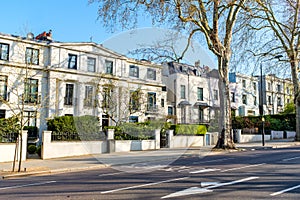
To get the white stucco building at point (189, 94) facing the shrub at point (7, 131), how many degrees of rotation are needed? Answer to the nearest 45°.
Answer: approximately 45° to its right

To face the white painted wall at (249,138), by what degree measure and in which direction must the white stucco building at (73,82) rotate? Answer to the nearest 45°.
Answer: approximately 45° to its left

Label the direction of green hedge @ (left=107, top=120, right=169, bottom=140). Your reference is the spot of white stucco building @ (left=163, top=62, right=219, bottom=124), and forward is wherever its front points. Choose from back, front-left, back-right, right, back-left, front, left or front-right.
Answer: front-right

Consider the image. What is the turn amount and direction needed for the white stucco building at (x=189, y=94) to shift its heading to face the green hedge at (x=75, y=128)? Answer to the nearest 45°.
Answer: approximately 45° to its right

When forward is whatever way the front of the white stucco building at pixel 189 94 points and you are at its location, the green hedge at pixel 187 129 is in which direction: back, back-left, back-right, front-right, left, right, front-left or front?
front-right

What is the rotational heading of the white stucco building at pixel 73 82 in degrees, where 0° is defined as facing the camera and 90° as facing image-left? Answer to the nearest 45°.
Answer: approximately 315°

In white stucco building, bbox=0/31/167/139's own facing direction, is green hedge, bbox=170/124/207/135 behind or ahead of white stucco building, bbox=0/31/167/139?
ahead

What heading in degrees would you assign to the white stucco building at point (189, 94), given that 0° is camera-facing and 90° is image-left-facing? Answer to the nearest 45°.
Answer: approximately 315°
